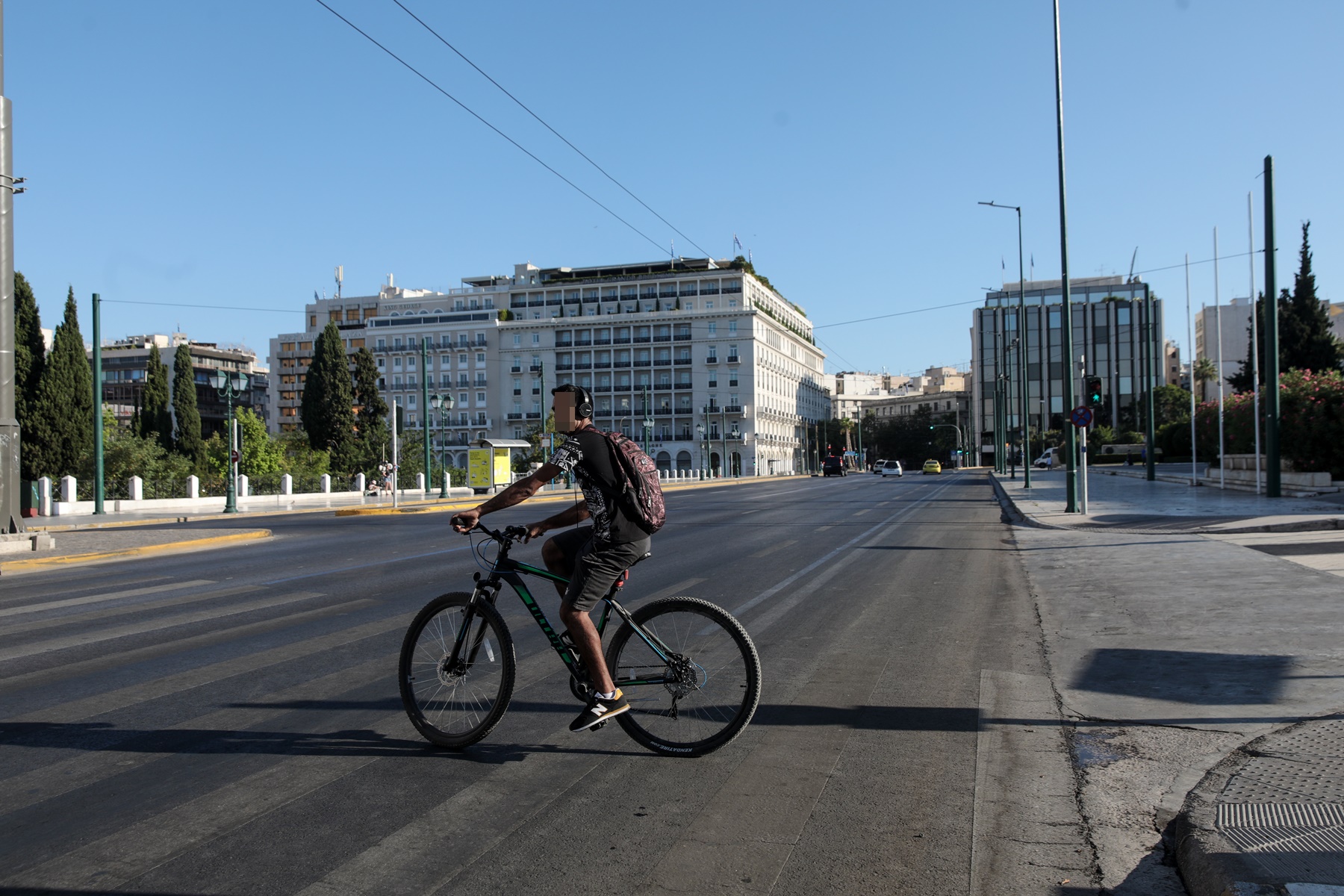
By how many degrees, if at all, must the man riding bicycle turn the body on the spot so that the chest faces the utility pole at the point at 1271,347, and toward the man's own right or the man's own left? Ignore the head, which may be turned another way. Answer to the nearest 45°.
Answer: approximately 135° to the man's own right

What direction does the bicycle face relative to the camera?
to the viewer's left

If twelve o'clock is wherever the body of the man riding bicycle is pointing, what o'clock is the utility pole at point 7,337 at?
The utility pole is roughly at 2 o'clock from the man riding bicycle.

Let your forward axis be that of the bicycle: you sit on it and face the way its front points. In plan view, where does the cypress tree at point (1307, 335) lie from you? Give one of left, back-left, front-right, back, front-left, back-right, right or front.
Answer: back-right

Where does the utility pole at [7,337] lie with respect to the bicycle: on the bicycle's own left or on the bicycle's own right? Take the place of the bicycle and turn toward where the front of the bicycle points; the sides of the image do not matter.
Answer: on the bicycle's own right

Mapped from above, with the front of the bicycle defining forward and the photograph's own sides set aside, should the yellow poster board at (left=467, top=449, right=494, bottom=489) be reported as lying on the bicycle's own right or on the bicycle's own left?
on the bicycle's own right

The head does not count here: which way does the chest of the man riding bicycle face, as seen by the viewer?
to the viewer's left
